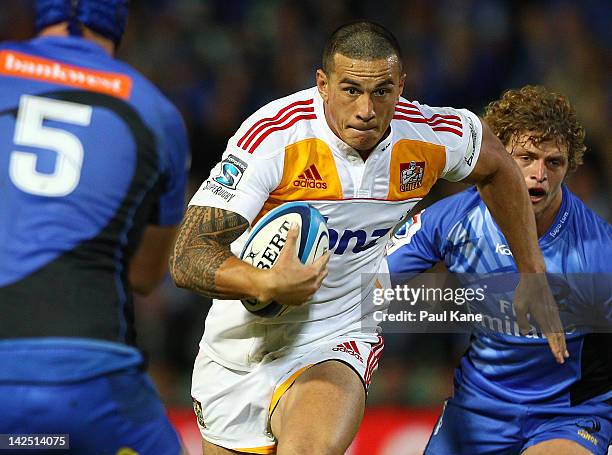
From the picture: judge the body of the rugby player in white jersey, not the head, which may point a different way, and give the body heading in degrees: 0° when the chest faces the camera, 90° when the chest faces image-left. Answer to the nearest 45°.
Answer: approximately 0°
